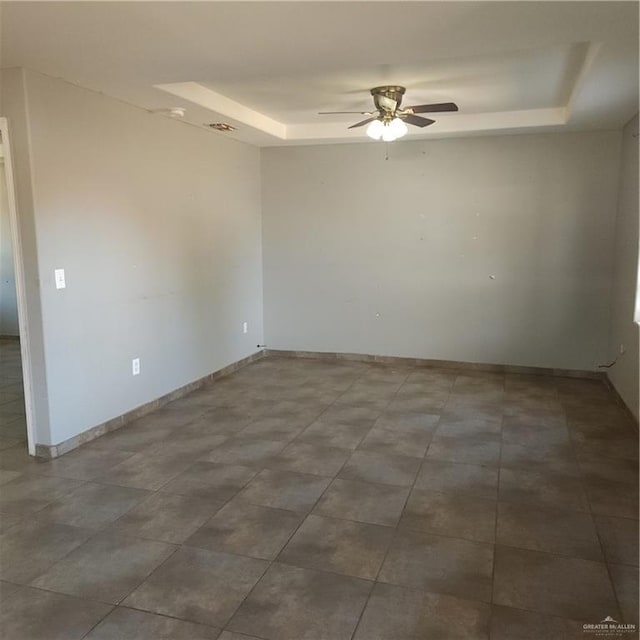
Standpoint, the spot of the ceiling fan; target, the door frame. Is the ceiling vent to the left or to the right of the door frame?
right

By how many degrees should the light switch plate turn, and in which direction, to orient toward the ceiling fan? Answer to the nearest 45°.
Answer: approximately 45° to its left

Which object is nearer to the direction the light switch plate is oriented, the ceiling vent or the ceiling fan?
the ceiling fan

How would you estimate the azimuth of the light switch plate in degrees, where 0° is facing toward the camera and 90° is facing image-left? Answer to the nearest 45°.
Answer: approximately 315°

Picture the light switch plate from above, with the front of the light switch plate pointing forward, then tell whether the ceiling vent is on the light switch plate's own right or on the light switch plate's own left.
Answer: on the light switch plate's own left
